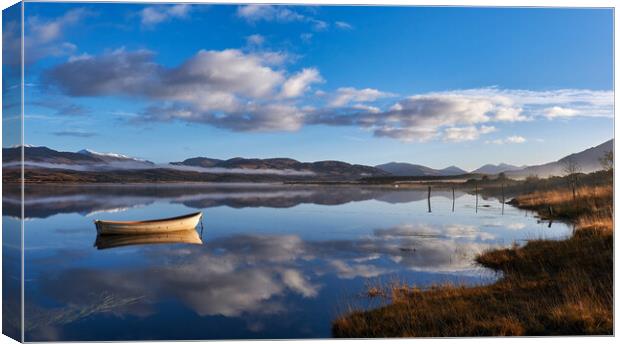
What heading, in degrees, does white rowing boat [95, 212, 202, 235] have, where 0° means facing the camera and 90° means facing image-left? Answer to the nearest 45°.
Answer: approximately 270°
